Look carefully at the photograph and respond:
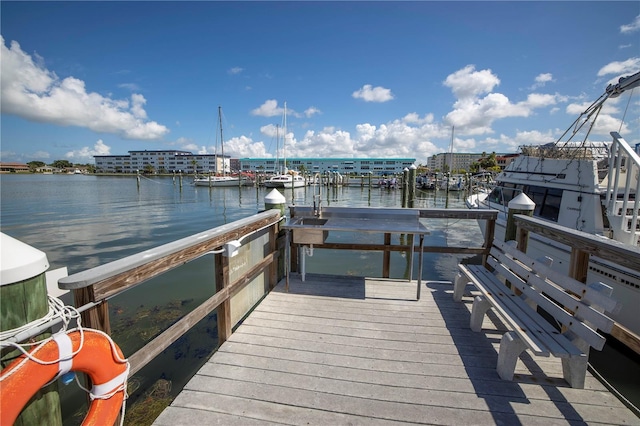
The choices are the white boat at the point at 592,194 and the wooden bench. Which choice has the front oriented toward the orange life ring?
the wooden bench

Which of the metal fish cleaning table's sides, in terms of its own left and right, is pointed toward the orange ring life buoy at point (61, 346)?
front

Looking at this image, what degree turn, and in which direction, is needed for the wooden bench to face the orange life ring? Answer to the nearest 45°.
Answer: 0° — it already faces it

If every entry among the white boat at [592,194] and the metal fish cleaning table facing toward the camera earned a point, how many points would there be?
1

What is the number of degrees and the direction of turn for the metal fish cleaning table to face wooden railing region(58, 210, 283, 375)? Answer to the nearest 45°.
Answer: approximately 45° to its right

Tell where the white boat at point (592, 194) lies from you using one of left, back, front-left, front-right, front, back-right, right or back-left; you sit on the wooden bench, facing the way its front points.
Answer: back-right

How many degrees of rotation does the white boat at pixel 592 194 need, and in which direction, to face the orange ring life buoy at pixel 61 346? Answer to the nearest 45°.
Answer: approximately 135° to its left

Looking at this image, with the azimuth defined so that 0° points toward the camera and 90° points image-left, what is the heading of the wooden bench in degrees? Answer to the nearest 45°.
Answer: approximately 45°

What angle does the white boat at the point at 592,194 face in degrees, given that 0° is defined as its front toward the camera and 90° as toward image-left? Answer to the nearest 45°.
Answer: approximately 135°

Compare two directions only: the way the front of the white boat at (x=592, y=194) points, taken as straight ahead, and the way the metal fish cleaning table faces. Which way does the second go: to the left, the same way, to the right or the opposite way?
the opposite way

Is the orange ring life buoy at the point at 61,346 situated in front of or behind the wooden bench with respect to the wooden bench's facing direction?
in front

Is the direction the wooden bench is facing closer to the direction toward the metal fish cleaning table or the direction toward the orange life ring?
the orange life ring

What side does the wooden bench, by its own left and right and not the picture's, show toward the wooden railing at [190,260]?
front

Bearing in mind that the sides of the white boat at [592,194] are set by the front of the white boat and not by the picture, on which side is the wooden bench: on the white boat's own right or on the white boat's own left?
on the white boat's own left

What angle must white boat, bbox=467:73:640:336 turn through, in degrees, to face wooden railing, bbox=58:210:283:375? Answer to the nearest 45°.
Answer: approximately 135° to its left
